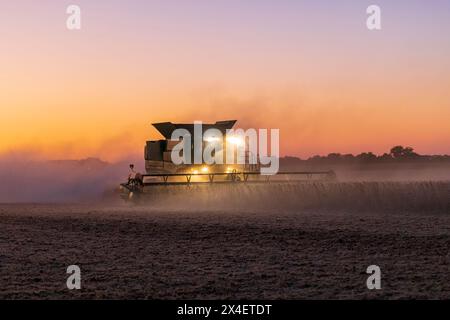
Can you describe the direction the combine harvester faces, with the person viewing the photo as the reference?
facing the viewer and to the right of the viewer
